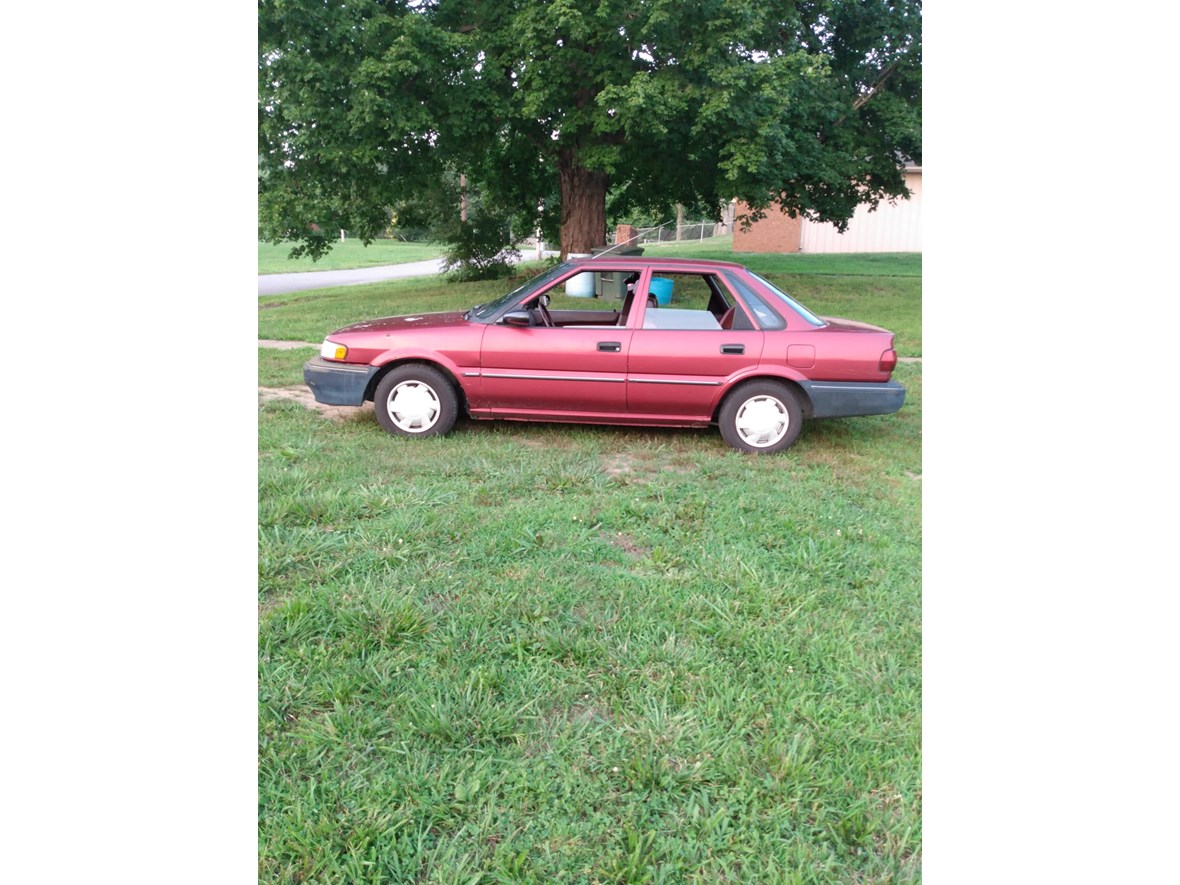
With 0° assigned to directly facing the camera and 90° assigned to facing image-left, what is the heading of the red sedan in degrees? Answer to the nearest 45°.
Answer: approximately 90°
